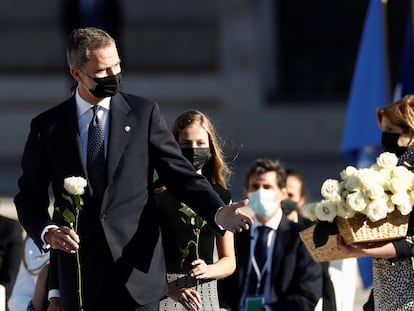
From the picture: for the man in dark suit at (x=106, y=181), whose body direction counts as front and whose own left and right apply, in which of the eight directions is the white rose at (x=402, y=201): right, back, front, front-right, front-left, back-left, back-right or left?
left

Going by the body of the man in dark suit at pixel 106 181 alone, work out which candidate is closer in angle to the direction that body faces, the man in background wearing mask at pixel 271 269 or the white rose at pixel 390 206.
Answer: the white rose

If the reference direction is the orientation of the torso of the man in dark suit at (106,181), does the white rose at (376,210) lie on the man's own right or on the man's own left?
on the man's own left

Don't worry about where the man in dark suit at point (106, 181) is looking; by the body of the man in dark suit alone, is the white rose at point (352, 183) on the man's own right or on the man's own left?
on the man's own left

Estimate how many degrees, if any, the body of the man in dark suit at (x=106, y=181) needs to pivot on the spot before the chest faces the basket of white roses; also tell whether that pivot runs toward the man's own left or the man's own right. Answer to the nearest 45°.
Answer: approximately 90° to the man's own left

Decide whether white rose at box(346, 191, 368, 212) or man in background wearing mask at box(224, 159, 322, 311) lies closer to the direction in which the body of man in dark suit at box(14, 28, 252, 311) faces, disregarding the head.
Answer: the white rose

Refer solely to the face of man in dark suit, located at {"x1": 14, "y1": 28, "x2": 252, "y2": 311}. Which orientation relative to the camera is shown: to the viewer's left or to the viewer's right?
to the viewer's right

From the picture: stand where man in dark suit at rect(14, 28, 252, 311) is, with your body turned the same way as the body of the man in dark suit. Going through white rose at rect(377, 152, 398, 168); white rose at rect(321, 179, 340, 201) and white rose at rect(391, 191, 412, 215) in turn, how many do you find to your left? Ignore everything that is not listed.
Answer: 3

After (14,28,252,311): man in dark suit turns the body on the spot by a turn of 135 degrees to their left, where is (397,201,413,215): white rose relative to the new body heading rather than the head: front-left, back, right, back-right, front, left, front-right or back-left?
front-right

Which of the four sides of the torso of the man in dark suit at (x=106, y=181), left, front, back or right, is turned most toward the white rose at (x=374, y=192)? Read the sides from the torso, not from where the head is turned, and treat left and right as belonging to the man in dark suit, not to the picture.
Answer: left

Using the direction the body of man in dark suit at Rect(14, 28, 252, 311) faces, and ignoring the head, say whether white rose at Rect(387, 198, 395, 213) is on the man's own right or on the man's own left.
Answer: on the man's own left

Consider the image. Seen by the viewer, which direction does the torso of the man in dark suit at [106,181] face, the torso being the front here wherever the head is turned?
toward the camera

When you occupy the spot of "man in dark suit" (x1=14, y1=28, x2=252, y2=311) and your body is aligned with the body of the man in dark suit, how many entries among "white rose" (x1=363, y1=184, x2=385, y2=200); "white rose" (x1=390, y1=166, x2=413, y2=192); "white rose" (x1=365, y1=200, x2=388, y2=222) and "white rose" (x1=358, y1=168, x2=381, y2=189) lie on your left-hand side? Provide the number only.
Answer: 4

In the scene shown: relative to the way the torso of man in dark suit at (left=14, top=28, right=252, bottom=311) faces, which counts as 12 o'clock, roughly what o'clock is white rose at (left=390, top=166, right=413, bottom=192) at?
The white rose is roughly at 9 o'clock from the man in dark suit.

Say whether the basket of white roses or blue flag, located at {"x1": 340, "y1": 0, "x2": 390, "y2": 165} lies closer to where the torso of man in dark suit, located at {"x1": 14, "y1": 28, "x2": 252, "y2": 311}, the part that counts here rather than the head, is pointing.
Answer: the basket of white roses
